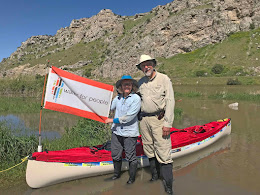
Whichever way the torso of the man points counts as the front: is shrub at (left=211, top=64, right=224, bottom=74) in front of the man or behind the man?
behind

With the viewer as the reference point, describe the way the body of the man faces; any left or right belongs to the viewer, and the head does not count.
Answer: facing the viewer and to the left of the viewer
